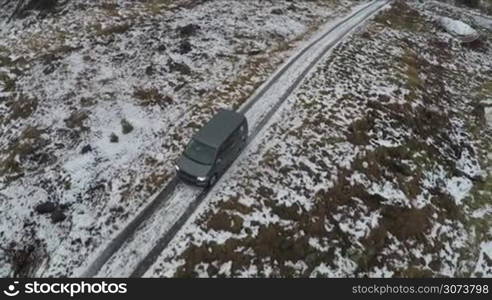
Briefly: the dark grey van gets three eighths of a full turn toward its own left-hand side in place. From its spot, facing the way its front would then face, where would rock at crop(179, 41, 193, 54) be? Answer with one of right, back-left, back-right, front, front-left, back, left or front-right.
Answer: left

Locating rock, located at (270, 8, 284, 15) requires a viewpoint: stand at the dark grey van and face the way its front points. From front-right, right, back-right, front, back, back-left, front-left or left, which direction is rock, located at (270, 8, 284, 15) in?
back-right

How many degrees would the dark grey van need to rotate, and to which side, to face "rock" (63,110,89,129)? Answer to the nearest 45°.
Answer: approximately 90° to its right

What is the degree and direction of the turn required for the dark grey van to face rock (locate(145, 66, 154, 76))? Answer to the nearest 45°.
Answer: approximately 90° to its right

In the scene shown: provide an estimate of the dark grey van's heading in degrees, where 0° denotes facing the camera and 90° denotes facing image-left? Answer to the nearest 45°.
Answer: approximately 45°

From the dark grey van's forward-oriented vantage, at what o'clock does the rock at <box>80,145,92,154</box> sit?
The rock is roughly at 2 o'clock from the dark grey van.

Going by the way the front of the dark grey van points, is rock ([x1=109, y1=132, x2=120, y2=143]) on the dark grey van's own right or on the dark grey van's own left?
on the dark grey van's own right

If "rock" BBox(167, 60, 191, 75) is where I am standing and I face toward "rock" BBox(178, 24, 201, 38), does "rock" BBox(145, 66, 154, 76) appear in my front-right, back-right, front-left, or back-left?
back-left

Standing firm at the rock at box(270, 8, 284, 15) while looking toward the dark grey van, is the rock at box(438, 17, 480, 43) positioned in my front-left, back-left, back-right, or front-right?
back-left

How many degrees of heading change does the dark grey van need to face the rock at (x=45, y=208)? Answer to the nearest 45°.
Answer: approximately 45° to its right

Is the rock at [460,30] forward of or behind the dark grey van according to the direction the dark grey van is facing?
behind

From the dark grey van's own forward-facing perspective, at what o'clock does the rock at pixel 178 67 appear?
The rock is roughly at 4 o'clock from the dark grey van.

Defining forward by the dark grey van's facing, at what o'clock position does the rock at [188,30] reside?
The rock is roughly at 4 o'clock from the dark grey van.
